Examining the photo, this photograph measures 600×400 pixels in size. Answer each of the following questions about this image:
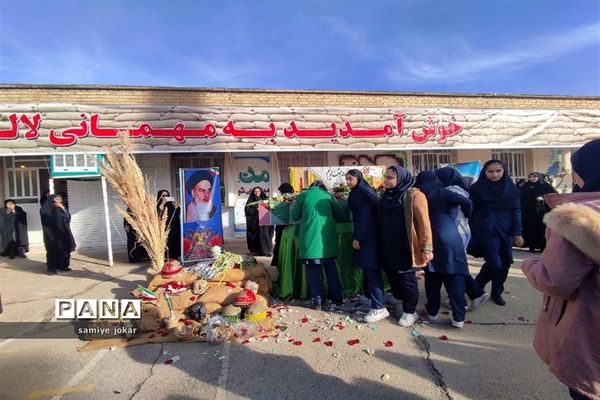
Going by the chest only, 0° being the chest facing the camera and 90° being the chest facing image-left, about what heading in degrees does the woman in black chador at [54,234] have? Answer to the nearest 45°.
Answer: approximately 315°

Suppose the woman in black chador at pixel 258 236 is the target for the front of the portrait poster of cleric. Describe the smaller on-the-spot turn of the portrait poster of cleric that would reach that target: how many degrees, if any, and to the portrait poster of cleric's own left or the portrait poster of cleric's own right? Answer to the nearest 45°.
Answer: approximately 135° to the portrait poster of cleric's own left

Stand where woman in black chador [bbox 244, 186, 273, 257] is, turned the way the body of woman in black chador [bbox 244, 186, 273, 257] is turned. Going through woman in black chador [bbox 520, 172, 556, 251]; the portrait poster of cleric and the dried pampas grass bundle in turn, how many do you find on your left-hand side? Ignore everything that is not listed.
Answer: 1

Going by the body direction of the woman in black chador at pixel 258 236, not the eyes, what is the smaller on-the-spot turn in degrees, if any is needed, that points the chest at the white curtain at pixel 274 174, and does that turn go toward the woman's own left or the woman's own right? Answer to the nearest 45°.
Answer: approximately 180°

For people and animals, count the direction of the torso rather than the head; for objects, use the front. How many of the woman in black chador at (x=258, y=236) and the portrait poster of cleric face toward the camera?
2

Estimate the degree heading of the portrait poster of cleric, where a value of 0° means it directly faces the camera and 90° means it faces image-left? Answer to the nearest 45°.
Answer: approximately 0°

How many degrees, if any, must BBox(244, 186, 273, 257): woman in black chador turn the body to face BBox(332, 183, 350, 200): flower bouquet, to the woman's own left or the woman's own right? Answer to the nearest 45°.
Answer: approximately 45° to the woman's own left

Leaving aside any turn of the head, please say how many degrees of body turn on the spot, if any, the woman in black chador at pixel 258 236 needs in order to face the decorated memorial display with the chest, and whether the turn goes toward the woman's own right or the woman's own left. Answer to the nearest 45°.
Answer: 0° — they already face it

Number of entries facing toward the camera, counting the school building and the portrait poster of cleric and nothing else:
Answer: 2
